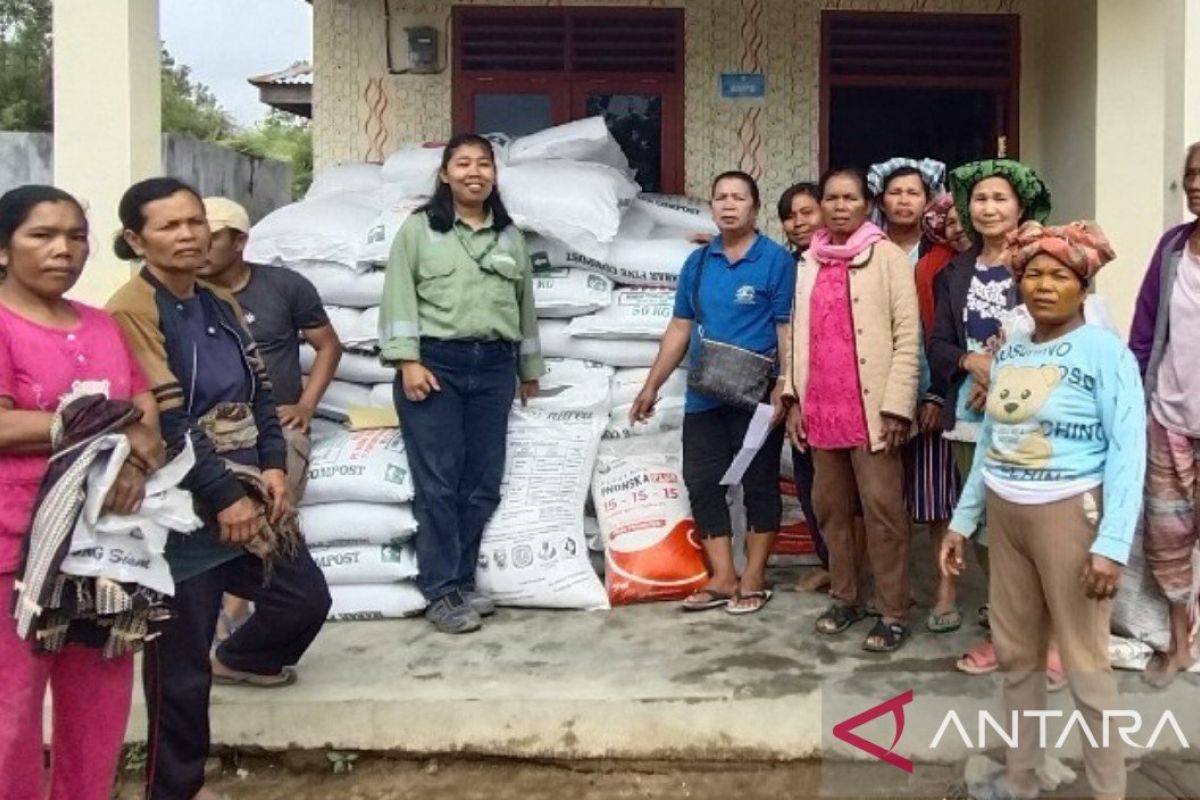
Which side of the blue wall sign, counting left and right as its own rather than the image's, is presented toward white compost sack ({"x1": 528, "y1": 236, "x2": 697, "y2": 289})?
front

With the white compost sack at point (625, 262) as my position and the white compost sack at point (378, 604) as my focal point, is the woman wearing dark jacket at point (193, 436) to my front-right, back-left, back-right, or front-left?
front-left

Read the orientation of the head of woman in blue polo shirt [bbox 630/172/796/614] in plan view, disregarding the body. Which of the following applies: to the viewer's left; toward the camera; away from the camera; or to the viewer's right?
toward the camera

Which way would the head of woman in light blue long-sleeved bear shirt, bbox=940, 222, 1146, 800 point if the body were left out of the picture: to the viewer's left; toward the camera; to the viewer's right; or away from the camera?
toward the camera

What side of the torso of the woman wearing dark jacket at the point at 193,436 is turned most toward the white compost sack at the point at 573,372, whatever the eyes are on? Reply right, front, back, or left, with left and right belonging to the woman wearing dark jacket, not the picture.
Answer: left

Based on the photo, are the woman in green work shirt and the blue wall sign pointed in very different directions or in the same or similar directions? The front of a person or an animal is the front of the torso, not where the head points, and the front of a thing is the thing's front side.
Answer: same or similar directions

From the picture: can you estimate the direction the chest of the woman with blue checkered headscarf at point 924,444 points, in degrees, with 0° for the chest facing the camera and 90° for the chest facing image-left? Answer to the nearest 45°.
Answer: approximately 0°

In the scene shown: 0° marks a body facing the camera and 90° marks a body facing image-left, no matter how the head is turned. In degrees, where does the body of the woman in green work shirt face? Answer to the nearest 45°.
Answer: approximately 0°

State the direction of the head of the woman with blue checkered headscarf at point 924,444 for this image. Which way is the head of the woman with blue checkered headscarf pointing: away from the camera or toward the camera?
toward the camera

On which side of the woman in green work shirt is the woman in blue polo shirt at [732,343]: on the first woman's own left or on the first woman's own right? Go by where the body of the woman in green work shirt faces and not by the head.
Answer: on the first woman's own left

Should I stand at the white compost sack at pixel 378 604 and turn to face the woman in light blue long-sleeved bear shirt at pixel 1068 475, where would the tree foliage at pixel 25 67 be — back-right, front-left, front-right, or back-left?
back-left

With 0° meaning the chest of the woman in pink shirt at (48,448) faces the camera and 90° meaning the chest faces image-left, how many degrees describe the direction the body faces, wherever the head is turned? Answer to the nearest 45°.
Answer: approximately 315°

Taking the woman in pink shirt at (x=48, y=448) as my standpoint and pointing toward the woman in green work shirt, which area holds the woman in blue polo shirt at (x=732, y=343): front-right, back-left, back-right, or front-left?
front-right

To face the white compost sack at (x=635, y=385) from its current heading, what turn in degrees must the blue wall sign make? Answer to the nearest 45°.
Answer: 0° — it already faces it

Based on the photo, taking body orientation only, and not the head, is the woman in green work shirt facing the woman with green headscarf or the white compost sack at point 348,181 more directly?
the woman with green headscarf
